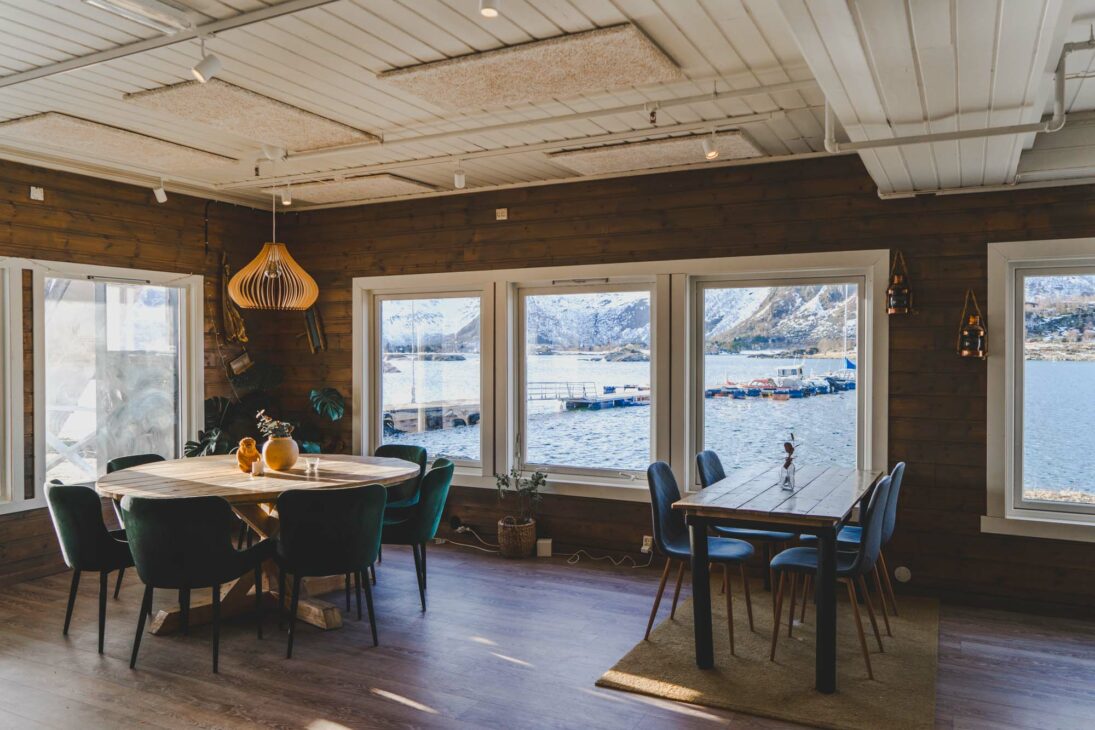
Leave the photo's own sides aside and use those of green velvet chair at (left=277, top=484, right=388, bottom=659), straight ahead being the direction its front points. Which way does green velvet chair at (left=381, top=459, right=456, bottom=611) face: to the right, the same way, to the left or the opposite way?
to the left

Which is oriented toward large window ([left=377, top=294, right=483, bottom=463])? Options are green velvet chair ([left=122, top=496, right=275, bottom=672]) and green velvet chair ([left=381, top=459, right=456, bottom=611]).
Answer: green velvet chair ([left=122, top=496, right=275, bottom=672])

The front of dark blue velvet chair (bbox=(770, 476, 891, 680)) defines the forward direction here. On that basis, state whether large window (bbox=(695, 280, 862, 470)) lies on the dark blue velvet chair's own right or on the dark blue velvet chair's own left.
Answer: on the dark blue velvet chair's own right

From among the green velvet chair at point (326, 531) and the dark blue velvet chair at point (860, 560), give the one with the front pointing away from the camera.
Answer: the green velvet chair

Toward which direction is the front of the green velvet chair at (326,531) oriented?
away from the camera

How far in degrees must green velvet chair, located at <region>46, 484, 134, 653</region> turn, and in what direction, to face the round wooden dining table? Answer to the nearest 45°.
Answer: approximately 45° to its right

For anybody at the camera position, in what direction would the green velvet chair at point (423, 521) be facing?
facing to the left of the viewer

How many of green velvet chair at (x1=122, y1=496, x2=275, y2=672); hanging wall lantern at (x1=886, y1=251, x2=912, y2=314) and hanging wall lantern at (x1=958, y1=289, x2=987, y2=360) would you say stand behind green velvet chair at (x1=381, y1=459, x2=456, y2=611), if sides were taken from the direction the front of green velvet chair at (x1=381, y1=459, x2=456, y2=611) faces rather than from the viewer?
2

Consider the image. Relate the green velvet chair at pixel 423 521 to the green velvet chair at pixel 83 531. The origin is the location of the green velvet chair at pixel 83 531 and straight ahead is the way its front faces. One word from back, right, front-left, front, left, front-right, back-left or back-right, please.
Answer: front-right

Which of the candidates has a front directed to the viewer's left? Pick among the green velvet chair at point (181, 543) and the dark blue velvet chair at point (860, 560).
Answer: the dark blue velvet chair

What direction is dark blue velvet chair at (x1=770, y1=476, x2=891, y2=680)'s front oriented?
to the viewer's left

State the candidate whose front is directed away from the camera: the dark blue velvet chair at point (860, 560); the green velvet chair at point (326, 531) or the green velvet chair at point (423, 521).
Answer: the green velvet chair at point (326, 531)

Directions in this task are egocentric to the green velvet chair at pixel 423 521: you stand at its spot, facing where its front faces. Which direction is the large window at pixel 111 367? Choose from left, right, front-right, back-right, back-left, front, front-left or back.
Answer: front-right
